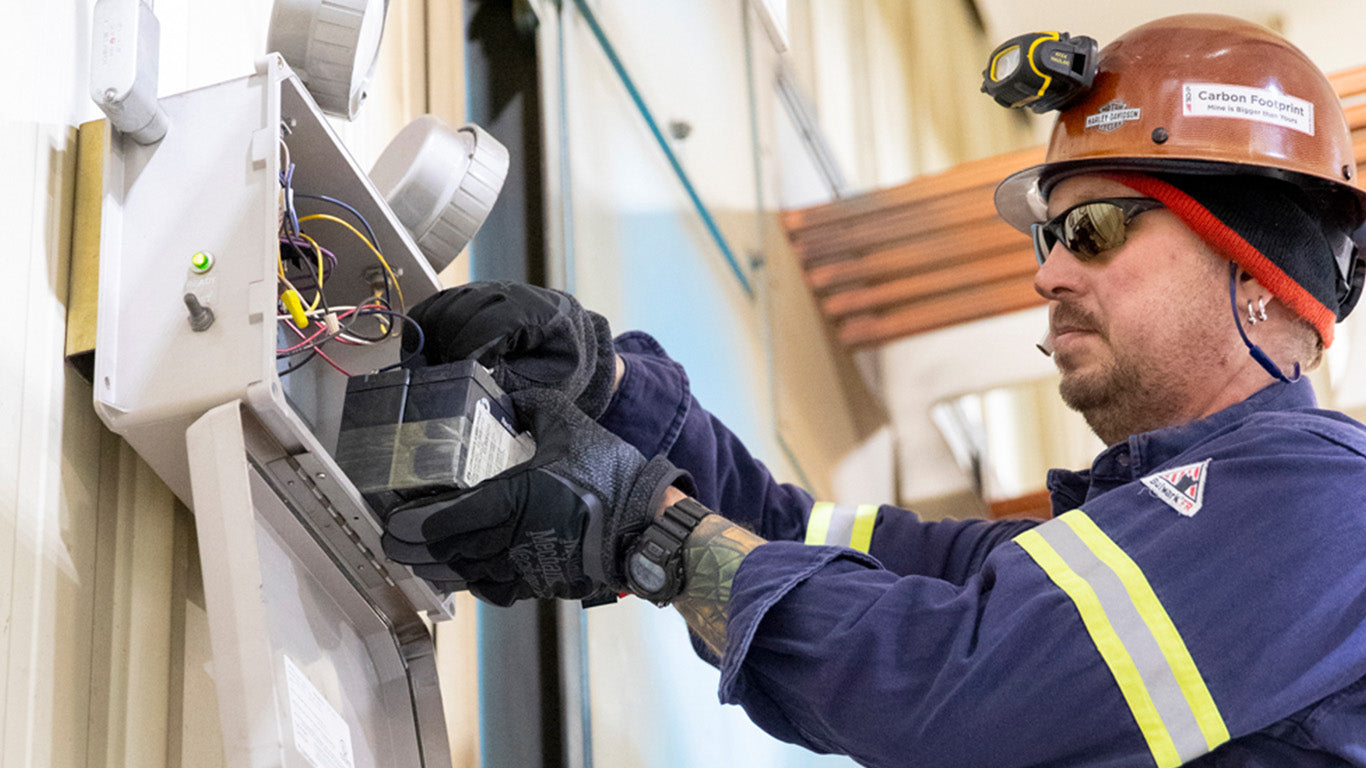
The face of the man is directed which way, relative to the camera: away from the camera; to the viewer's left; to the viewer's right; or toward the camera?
to the viewer's left

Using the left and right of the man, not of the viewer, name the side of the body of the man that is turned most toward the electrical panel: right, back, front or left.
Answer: front

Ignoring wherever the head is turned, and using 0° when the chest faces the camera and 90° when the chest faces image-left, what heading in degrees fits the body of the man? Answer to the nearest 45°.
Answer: approximately 90°
